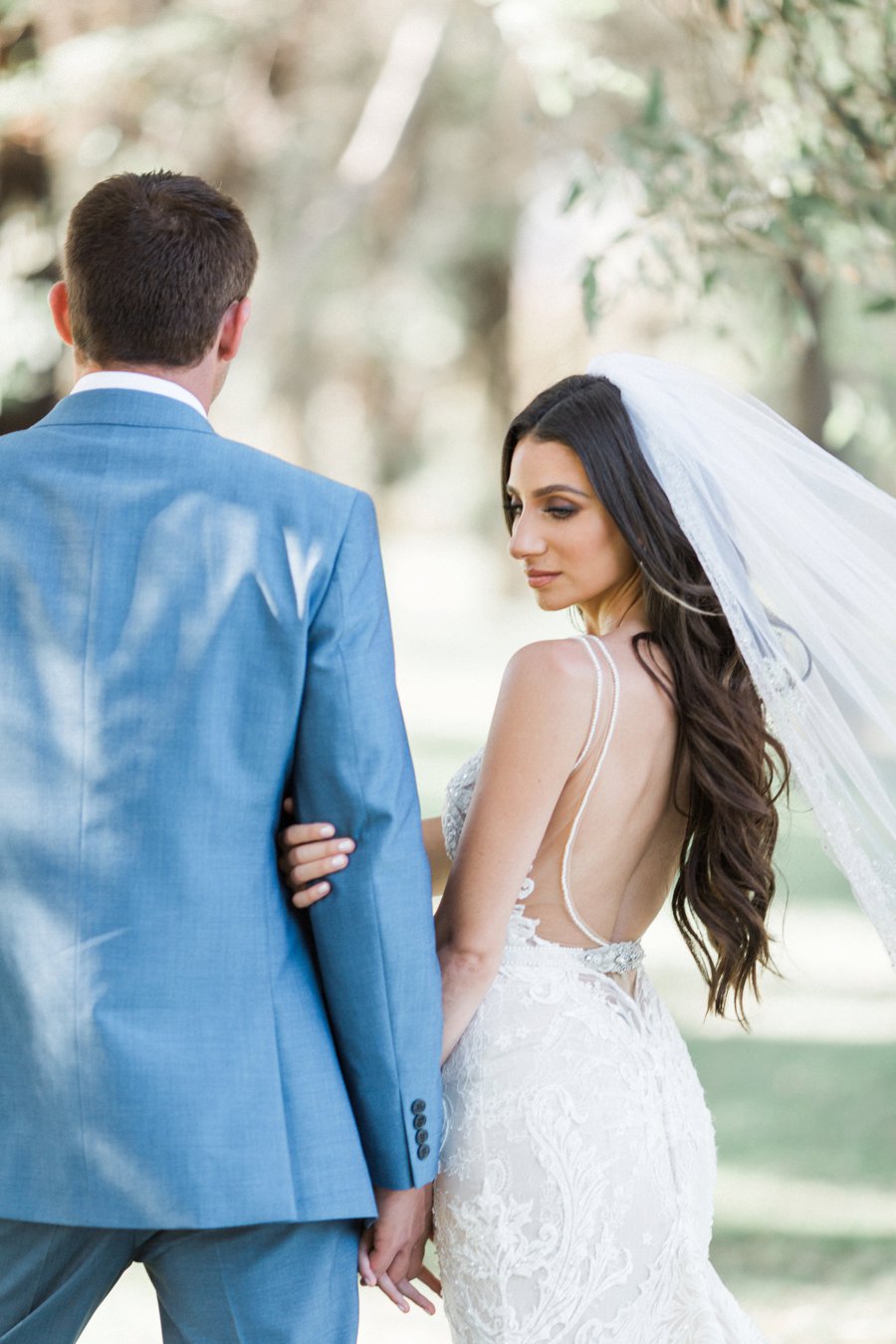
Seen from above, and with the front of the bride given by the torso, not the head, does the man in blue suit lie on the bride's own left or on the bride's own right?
on the bride's own left

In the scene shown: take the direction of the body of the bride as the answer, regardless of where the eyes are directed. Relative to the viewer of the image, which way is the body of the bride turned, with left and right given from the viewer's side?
facing away from the viewer and to the left of the viewer
